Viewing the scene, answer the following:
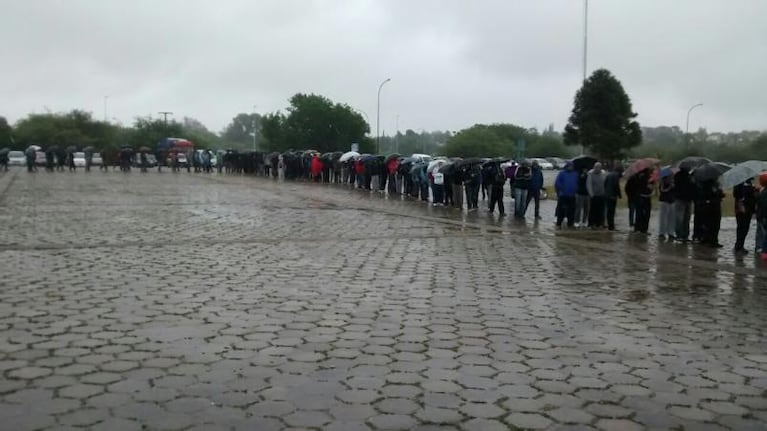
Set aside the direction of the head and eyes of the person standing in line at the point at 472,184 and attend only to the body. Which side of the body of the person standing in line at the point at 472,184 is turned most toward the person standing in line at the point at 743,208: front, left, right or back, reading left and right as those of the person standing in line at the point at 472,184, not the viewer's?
back

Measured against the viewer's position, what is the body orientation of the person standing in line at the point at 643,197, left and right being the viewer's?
facing to the left of the viewer

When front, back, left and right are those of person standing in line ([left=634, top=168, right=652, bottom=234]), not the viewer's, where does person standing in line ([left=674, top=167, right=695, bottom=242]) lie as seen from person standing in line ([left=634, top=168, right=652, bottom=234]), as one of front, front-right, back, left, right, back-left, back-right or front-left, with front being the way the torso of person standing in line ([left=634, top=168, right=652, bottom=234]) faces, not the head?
back-left
